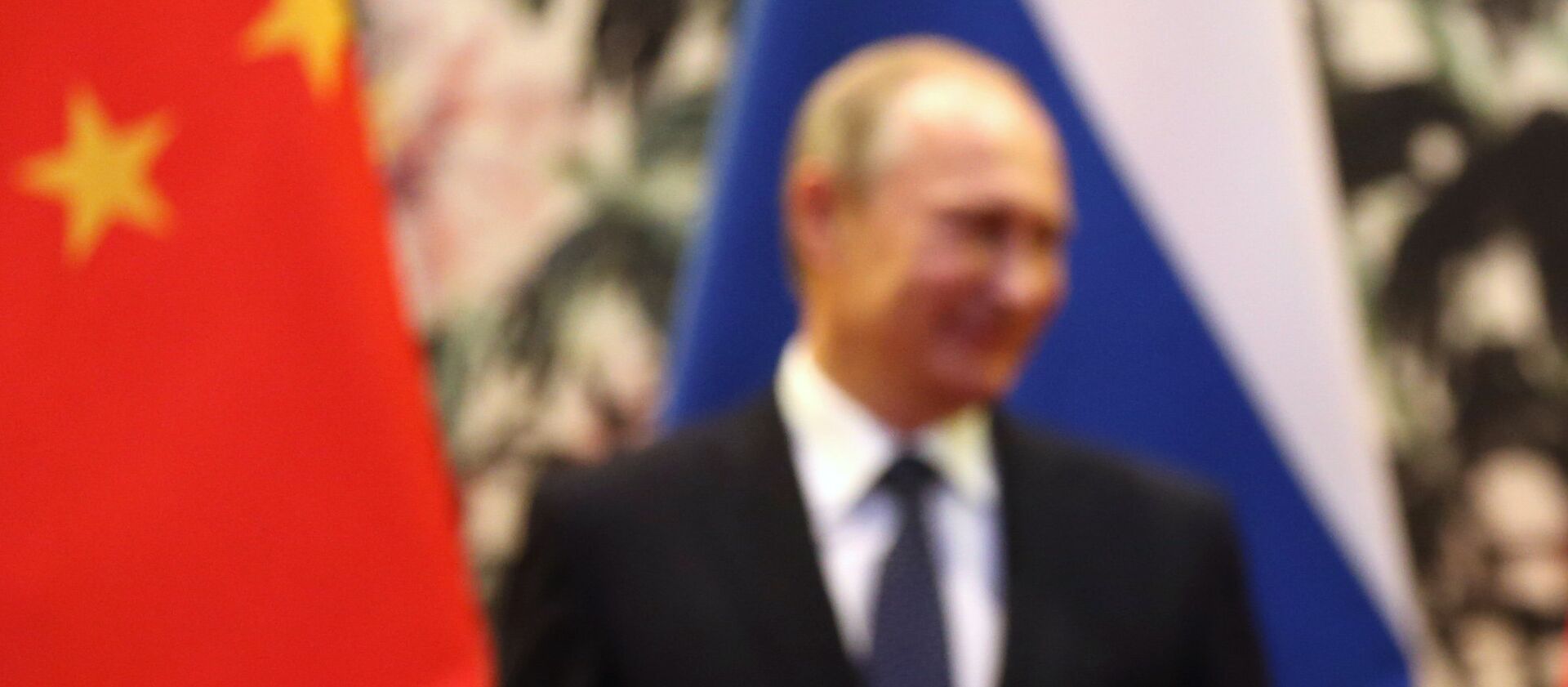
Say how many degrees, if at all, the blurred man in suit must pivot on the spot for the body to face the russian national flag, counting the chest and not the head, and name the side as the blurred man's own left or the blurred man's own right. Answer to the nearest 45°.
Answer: approximately 135° to the blurred man's own left

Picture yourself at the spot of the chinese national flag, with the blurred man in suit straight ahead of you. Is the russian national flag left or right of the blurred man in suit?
left

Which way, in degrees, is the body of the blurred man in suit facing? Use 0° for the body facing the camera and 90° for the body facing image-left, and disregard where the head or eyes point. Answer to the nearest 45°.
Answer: approximately 0°

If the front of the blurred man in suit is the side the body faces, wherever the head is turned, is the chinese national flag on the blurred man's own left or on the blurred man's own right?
on the blurred man's own right
